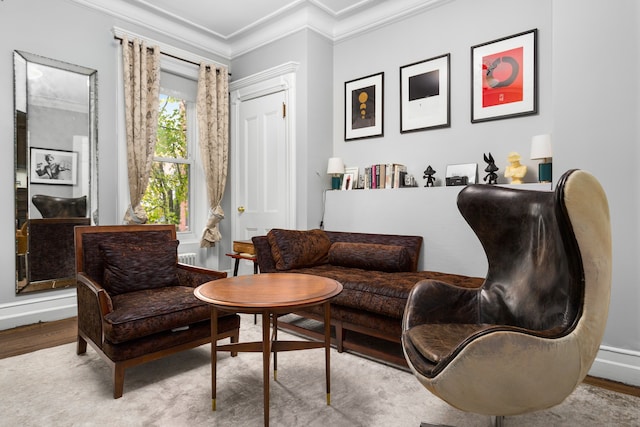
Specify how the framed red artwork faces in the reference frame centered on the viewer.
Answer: facing the viewer and to the left of the viewer

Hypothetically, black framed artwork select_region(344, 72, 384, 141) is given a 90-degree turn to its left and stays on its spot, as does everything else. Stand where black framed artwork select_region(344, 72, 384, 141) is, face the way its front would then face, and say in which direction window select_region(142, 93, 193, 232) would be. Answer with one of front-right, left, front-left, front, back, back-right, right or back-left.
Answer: back-right

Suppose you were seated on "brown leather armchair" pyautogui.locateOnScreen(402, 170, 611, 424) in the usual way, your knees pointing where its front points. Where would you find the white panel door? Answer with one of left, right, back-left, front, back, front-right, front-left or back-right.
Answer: right

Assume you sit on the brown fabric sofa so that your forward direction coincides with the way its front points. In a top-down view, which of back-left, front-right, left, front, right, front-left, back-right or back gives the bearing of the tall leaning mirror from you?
front-right

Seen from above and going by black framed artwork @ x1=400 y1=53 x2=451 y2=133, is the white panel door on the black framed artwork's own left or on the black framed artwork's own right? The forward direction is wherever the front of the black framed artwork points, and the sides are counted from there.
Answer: on the black framed artwork's own right

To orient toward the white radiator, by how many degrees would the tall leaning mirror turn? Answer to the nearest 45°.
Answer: approximately 45° to its left

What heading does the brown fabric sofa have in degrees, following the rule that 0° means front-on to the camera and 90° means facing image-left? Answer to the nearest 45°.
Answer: approximately 45°

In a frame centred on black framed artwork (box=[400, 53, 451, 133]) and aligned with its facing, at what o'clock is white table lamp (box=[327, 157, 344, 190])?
The white table lamp is roughly at 2 o'clock from the black framed artwork.

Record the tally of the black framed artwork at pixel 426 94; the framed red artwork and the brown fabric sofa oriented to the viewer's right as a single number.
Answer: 0

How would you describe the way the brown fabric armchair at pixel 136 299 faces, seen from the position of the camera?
facing the viewer and to the right of the viewer

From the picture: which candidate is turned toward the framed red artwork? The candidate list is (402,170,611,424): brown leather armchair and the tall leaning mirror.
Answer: the tall leaning mirror

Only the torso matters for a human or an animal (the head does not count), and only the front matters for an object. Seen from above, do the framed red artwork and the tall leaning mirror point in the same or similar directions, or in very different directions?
very different directions

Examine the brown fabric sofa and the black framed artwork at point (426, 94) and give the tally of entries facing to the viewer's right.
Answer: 0
